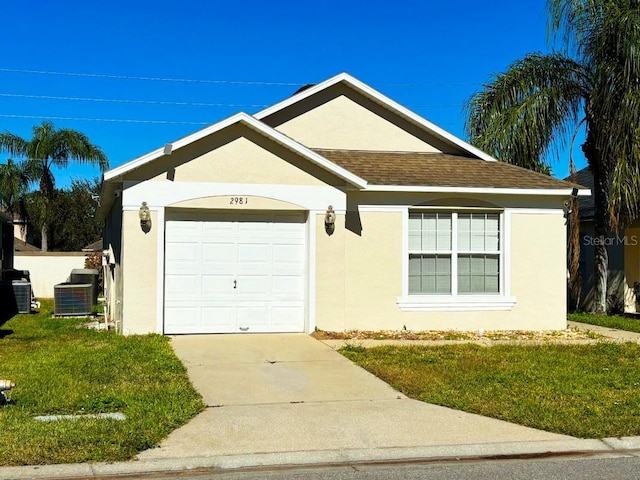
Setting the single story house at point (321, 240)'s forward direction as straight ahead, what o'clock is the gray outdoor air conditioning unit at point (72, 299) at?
The gray outdoor air conditioning unit is roughly at 4 o'clock from the single story house.

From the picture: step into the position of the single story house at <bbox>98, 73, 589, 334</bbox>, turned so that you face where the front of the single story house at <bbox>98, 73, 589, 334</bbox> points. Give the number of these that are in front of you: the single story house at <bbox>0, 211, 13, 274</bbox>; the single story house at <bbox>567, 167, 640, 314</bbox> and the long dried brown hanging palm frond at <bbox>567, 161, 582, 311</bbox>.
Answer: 0

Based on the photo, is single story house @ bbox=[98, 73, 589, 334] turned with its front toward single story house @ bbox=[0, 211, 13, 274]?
no

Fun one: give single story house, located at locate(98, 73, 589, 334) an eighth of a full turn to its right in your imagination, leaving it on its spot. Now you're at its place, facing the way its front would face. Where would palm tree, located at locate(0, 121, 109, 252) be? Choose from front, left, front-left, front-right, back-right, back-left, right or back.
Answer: right

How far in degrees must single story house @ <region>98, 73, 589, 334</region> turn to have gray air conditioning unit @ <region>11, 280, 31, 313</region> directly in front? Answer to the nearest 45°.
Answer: approximately 135° to its right

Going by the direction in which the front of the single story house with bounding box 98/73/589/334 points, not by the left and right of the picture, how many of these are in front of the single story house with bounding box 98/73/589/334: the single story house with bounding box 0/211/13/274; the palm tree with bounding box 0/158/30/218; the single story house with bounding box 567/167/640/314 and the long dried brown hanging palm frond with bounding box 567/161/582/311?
0

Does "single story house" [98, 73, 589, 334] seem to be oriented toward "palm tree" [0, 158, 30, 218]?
no

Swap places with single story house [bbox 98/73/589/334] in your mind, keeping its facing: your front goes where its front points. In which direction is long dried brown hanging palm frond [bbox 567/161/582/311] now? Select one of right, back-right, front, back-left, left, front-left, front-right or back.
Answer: back-left

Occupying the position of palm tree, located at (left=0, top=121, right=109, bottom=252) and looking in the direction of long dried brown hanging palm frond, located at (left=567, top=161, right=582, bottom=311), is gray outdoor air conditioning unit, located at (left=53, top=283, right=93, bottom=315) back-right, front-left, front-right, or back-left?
front-right

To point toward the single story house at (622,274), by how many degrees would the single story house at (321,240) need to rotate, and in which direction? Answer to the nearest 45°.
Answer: approximately 135° to its left

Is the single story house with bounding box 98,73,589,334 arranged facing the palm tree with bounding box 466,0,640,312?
no

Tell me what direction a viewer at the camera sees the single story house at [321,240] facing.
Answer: facing the viewer
